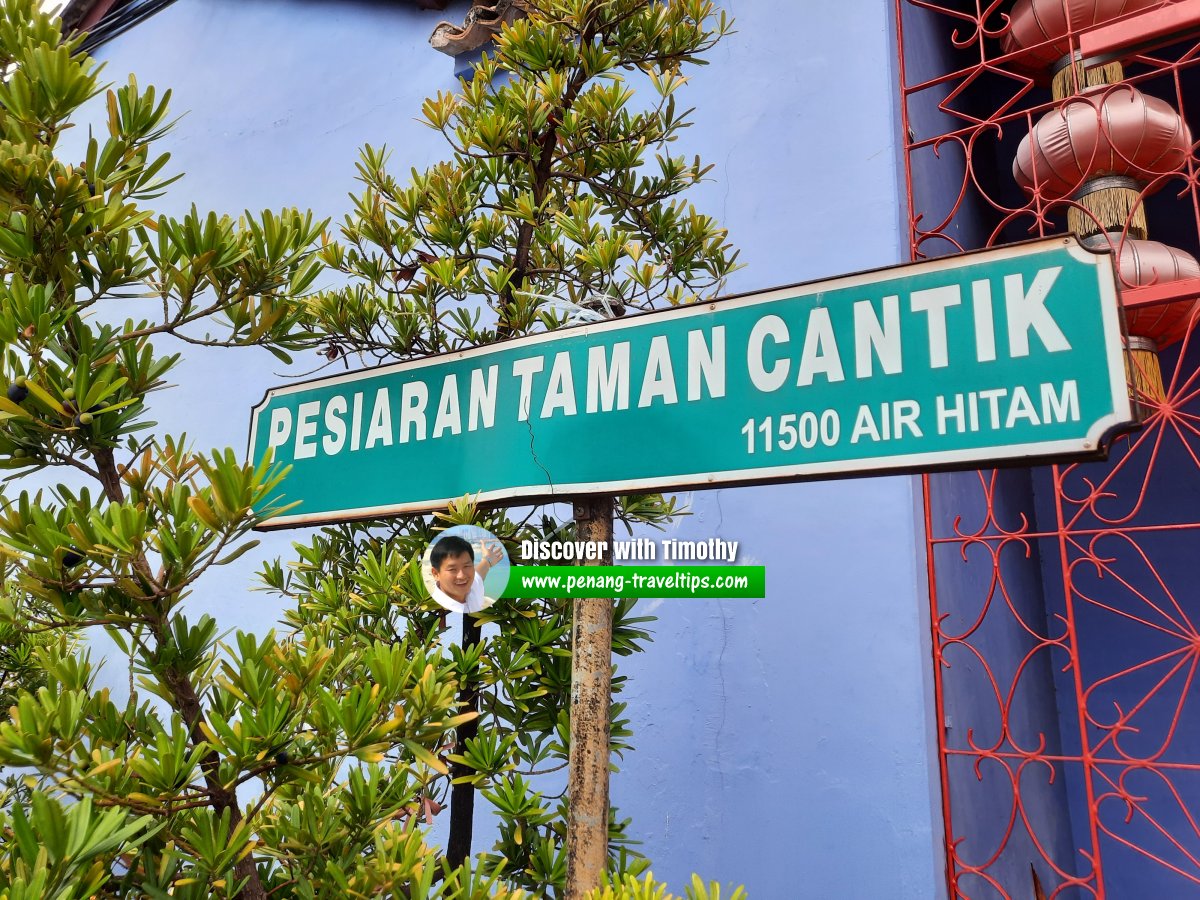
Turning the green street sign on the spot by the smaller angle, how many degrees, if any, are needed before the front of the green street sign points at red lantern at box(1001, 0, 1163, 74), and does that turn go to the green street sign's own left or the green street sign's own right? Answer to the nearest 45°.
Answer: approximately 180°

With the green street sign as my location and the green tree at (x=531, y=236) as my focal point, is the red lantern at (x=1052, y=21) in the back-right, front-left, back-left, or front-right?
front-right

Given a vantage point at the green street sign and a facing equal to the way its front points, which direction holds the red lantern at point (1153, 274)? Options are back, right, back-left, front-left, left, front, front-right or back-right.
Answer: back

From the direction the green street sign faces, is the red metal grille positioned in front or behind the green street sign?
behind

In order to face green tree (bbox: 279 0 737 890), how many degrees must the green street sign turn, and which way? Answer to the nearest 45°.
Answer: approximately 90° to its right

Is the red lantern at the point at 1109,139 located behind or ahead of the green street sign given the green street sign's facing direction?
behind

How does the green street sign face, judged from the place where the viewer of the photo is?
facing the viewer and to the left of the viewer
